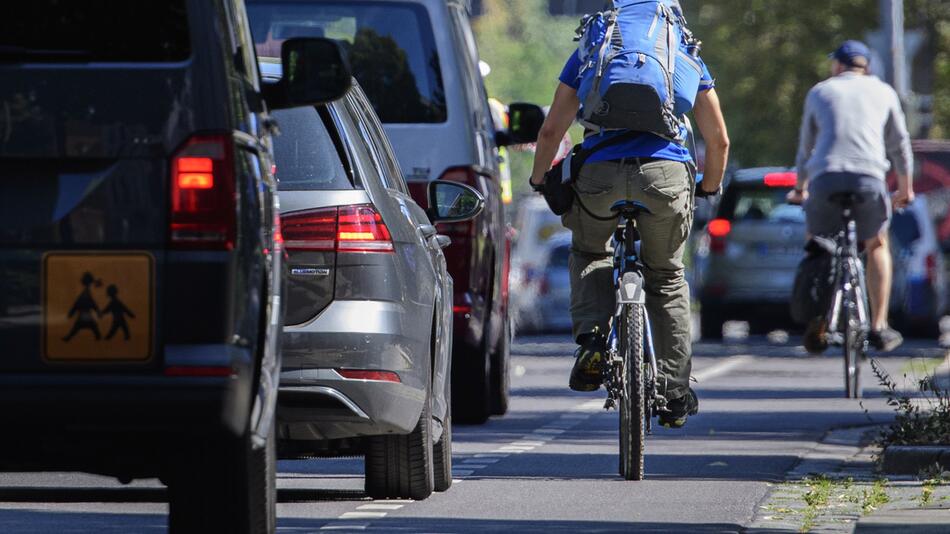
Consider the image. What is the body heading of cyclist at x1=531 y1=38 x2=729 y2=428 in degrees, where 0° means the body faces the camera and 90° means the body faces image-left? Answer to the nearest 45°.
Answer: approximately 180°

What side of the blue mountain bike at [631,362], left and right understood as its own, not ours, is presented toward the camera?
back

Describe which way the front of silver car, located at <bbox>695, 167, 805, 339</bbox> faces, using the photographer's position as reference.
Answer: facing away from the viewer

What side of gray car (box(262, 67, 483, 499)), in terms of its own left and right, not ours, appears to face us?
back

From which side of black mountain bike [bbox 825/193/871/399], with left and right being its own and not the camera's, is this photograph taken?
back

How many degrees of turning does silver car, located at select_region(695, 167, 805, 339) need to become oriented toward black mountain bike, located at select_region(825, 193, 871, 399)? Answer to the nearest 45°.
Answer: approximately 180°

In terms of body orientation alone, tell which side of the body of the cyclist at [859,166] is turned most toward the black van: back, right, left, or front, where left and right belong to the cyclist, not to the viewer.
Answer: back

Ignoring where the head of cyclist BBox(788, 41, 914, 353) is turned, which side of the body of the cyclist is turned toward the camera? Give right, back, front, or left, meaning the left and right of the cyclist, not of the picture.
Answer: back
